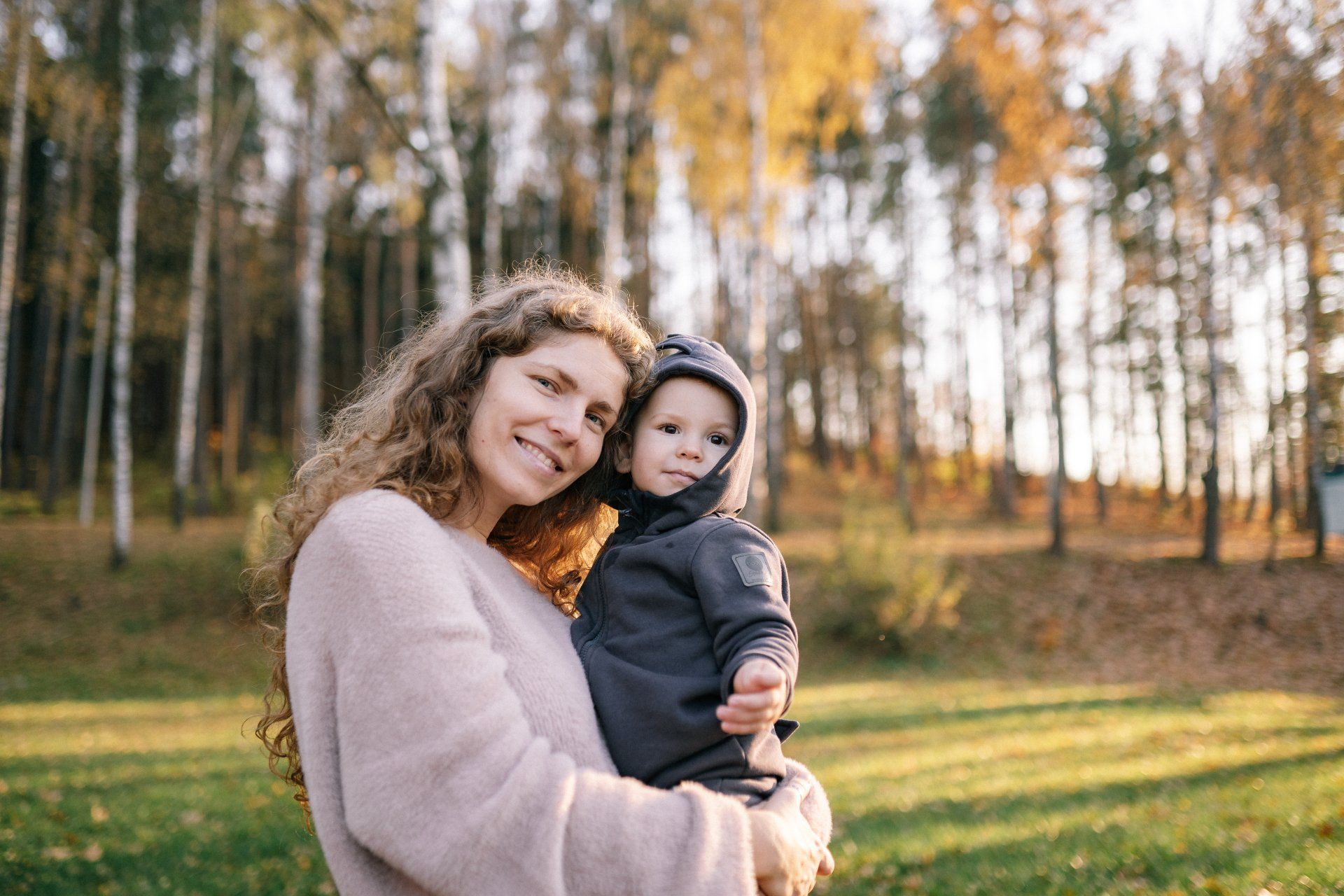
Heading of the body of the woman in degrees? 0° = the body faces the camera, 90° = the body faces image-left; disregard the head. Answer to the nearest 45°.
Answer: approximately 315°
